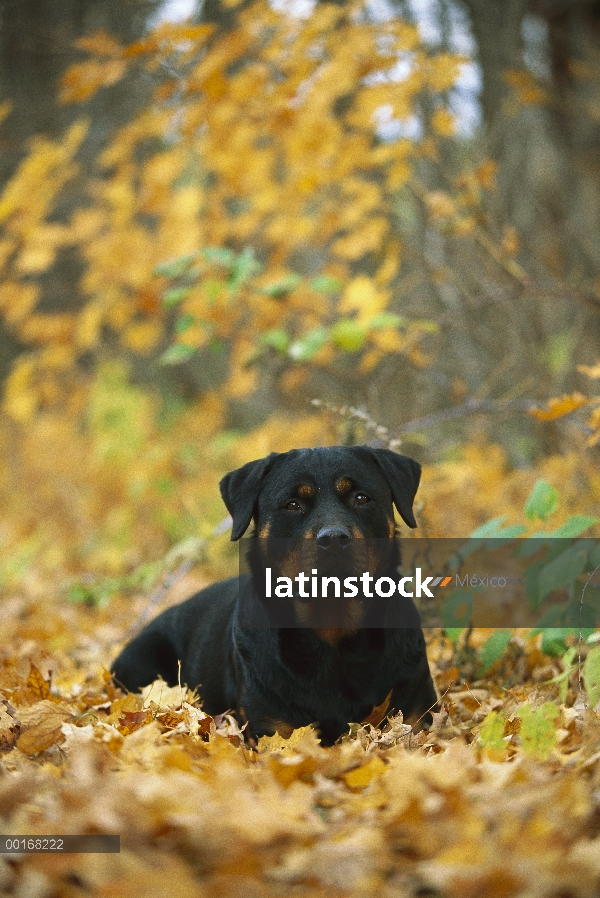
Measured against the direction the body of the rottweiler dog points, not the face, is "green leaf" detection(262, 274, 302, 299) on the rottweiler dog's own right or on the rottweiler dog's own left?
on the rottweiler dog's own left

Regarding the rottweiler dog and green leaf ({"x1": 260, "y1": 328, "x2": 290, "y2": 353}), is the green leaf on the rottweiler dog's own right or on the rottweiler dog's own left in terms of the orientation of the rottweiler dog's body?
on the rottweiler dog's own left

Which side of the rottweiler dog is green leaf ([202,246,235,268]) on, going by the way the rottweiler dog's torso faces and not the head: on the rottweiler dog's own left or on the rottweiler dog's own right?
on the rottweiler dog's own left

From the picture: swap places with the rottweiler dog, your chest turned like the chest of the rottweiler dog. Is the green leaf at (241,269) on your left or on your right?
on your left

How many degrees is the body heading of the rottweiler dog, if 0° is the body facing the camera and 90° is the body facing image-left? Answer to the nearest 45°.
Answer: approximately 315°
